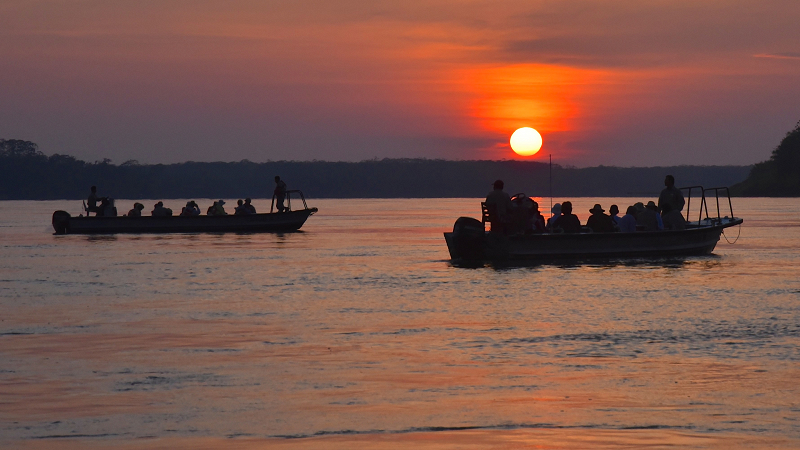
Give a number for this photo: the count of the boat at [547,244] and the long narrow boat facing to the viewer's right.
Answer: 2

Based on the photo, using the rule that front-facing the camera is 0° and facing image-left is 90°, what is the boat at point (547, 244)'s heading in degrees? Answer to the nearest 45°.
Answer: approximately 270°

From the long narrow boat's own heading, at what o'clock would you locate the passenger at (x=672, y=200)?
The passenger is roughly at 2 o'clock from the long narrow boat.

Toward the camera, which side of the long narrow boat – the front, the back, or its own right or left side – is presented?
right

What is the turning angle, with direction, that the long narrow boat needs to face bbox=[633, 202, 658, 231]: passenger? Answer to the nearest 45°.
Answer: approximately 45° to its right

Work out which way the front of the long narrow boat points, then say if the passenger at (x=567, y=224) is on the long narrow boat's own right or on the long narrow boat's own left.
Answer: on the long narrow boat's own right
